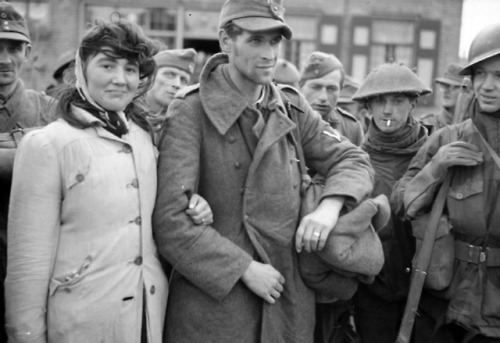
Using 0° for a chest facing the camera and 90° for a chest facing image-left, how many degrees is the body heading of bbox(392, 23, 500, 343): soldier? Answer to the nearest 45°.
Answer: approximately 0°

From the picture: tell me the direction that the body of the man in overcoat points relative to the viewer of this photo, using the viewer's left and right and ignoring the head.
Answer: facing the viewer and to the right of the viewer

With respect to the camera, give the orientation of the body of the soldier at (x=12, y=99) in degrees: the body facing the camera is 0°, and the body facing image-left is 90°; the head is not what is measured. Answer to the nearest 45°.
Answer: approximately 0°

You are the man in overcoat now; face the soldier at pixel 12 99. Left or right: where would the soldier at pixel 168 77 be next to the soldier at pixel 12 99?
right
